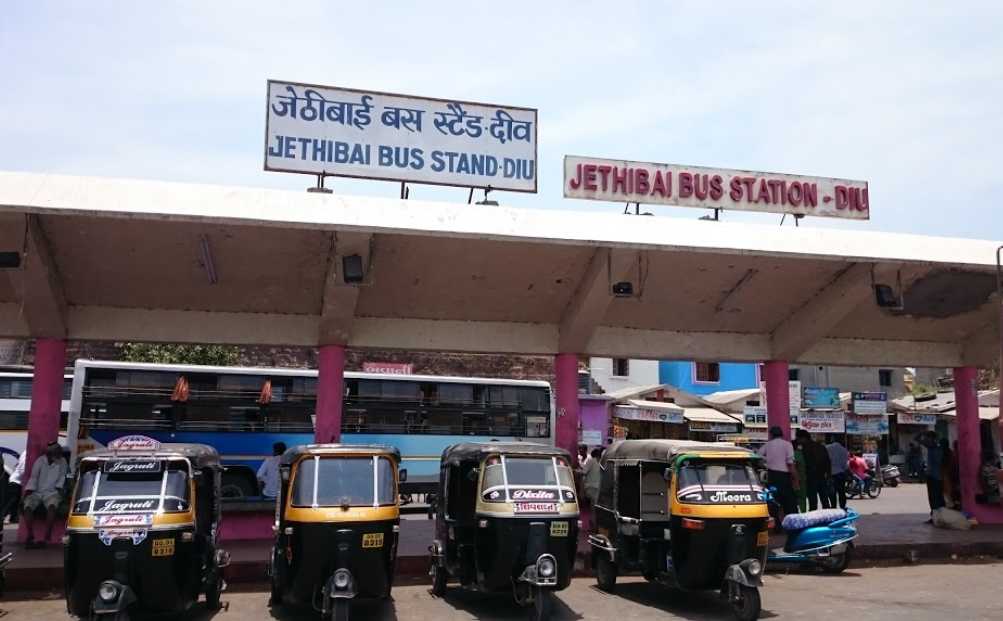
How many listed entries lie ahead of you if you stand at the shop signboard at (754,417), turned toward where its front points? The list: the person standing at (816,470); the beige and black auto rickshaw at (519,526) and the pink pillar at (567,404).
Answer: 3

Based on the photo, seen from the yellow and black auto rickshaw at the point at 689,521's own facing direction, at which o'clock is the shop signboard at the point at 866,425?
The shop signboard is roughly at 8 o'clock from the yellow and black auto rickshaw.

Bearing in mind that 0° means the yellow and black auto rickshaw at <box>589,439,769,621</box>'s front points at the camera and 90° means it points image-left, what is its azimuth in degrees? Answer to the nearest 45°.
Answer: approximately 315°

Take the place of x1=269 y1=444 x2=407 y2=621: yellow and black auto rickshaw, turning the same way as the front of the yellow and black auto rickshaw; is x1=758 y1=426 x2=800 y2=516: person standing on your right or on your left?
on your left

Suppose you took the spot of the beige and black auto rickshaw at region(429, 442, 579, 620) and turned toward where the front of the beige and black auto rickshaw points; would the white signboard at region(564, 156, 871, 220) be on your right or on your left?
on your left

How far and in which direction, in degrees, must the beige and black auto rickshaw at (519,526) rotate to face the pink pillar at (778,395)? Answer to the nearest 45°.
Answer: approximately 90° to its left

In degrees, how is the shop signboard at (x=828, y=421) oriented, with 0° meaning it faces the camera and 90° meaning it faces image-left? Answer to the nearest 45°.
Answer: approximately 0°

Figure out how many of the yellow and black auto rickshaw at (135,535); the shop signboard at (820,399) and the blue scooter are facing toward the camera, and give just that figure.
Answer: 2

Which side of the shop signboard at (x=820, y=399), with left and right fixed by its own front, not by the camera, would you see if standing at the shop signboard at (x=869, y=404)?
left

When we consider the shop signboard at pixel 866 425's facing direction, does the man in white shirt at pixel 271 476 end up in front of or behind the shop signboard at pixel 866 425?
in front
